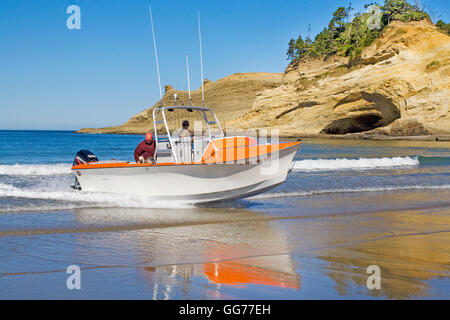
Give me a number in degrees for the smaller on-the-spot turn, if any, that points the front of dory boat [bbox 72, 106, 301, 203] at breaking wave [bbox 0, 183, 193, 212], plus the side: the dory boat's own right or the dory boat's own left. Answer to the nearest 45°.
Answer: approximately 180°

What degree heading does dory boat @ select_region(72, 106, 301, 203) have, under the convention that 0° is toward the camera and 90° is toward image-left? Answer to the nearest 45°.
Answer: approximately 270°

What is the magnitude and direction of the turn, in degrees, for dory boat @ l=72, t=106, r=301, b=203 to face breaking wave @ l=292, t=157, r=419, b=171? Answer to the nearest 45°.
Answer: approximately 45° to its left

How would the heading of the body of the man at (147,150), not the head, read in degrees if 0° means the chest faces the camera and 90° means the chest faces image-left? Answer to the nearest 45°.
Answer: approximately 315°
